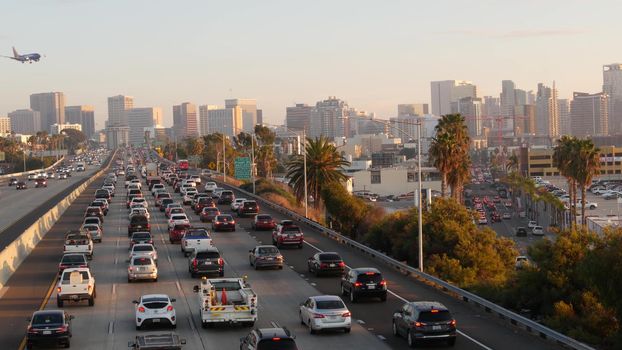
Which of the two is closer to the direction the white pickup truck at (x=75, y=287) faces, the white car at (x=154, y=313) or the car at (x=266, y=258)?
the car

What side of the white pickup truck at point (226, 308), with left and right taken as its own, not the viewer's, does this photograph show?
back

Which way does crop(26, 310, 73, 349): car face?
away from the camera

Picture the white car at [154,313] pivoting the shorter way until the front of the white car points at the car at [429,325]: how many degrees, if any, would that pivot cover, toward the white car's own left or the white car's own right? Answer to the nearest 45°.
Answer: approximately 135° to the white car's own right

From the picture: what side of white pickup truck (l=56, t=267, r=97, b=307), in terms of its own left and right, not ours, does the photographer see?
back

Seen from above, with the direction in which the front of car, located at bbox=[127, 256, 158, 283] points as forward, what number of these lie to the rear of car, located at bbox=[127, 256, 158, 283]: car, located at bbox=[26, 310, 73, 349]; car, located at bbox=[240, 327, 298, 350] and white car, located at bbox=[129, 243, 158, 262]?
2

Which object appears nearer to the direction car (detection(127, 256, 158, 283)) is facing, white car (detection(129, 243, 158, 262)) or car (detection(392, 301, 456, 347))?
the white car

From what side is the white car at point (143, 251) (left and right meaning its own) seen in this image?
back

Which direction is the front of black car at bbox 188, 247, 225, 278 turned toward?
away from the camera

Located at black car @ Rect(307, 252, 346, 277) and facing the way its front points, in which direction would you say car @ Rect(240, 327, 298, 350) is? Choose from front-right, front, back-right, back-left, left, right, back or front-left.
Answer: back-left

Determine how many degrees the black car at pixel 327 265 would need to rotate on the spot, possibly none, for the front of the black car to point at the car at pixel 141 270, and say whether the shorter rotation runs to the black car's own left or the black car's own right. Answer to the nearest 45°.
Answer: approximately 45° to the black car's own left

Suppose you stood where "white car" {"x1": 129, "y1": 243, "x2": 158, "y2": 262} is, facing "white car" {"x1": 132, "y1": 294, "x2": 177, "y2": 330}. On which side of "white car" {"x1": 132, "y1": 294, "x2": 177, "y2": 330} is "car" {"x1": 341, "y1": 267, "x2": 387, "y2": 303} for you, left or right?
left

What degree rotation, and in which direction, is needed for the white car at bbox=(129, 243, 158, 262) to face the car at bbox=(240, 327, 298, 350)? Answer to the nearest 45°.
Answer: approximately 180°

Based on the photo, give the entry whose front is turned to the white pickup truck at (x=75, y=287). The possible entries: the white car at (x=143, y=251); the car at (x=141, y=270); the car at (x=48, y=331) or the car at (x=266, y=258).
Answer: the car at (x=48, y=331)

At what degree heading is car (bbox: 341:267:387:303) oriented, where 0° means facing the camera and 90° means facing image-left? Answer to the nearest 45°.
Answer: approximately 135°

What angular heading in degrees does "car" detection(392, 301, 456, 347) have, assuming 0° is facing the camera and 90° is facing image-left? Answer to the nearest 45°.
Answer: approximately 135°

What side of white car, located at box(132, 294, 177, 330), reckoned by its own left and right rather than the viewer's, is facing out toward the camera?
back
